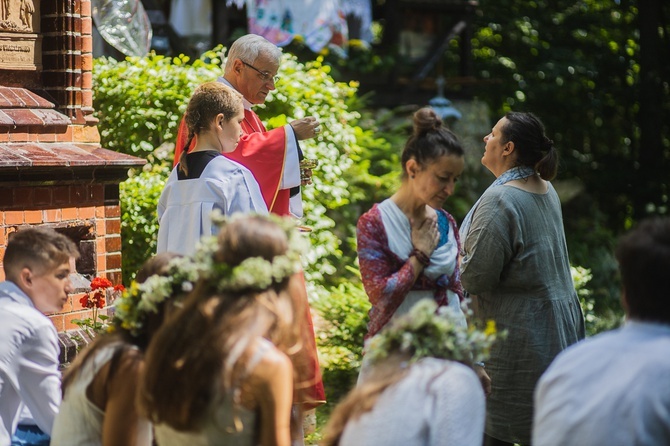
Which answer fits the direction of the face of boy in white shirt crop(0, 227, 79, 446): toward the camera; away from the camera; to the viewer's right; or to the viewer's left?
to the viewer's right

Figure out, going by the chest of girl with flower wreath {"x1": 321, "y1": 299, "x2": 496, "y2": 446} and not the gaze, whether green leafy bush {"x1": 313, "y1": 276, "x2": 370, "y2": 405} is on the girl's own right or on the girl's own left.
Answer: on the girl's own left

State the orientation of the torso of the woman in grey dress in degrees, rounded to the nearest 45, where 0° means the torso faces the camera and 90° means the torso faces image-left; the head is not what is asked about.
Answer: approximately 135°

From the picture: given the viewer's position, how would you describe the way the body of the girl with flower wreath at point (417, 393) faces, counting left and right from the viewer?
facing away from the viewer and to the right of the viewer

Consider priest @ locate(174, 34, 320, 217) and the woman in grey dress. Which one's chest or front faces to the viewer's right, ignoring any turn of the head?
the priest

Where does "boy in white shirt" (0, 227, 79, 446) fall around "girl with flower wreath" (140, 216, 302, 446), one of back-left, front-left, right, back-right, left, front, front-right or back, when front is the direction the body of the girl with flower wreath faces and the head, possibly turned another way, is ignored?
left

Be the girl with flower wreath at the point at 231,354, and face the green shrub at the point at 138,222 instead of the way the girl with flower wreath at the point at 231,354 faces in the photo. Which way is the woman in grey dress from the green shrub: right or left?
right

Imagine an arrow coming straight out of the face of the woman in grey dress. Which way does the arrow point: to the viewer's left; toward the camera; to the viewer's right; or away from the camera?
to the viewer's left

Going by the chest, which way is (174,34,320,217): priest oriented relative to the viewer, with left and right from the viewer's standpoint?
facing to the right of the viewer

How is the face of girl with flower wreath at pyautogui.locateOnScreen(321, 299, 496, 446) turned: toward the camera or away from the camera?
away from the camera

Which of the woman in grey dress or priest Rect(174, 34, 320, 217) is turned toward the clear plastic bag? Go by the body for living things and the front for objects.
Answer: the woman in grey dress

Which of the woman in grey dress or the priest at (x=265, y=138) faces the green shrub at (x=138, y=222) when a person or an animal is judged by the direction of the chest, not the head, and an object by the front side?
the woman in grey dress

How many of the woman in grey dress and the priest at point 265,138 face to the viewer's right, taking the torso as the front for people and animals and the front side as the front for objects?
1

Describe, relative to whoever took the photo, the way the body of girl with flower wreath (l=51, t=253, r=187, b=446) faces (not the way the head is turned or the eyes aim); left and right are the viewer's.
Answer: facing away from the viewer and to the right of the viewer
